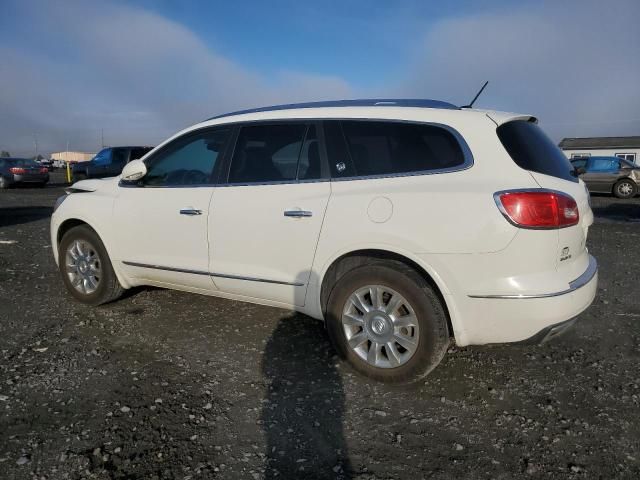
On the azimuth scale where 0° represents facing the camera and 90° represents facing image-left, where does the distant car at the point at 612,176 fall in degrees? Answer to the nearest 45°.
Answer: approximately 90°

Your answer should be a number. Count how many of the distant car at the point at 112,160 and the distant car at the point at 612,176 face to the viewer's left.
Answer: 2

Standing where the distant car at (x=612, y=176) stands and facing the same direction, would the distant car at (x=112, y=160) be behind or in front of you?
in front

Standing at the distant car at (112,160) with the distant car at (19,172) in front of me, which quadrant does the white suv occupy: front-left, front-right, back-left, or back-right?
back-left

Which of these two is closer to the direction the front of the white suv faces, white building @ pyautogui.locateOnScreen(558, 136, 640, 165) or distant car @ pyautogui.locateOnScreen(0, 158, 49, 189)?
the distant car

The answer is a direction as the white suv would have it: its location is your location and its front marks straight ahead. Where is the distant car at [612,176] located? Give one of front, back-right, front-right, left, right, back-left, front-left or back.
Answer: right

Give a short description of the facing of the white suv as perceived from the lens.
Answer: facing away from the viewer and to the left of the viewer

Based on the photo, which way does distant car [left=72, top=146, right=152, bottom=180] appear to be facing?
to the viewer's left

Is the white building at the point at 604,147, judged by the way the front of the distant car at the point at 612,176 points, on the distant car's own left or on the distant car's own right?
on the distant car's own right

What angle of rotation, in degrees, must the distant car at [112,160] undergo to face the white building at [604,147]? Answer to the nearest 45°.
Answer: approximately 180°

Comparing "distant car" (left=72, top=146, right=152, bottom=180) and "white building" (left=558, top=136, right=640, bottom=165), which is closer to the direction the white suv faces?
the distant car

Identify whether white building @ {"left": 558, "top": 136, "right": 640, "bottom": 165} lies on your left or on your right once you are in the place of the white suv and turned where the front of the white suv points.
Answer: on your right

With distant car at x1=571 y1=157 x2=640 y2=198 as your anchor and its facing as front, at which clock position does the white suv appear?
The white suv is roughly at 9 o'clock from the distant car.
